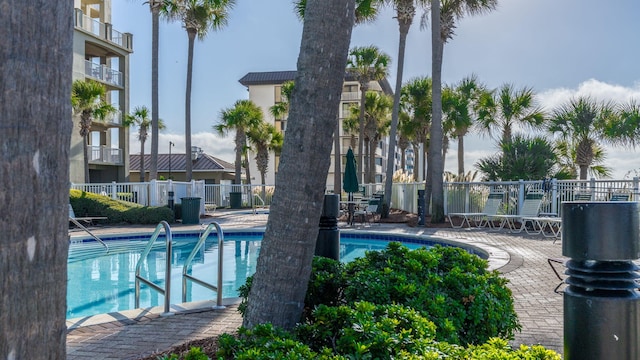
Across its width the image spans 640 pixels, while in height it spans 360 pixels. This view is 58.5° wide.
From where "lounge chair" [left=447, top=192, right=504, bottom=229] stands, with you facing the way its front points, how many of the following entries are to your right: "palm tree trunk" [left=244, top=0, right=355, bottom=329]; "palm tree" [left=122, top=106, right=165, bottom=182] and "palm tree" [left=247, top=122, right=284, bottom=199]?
2

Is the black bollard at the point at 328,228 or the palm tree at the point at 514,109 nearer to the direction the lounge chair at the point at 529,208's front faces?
the black bollard

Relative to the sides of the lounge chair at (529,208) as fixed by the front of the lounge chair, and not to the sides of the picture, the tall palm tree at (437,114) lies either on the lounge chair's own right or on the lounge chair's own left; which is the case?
on the lounge chair's own right

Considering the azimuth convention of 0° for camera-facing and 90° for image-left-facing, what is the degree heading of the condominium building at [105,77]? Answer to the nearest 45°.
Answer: approximately 315°

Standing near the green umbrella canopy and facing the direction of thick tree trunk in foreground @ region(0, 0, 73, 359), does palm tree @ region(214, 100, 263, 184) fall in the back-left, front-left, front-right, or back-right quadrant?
back-right

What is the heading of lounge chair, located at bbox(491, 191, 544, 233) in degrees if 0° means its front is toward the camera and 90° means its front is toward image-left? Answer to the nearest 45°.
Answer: approximately 45°

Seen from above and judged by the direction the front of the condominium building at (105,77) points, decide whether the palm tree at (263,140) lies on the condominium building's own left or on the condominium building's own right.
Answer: on the condominium building's own left

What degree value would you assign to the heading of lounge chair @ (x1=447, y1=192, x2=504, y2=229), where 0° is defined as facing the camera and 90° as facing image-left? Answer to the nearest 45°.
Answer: approximately 45°
